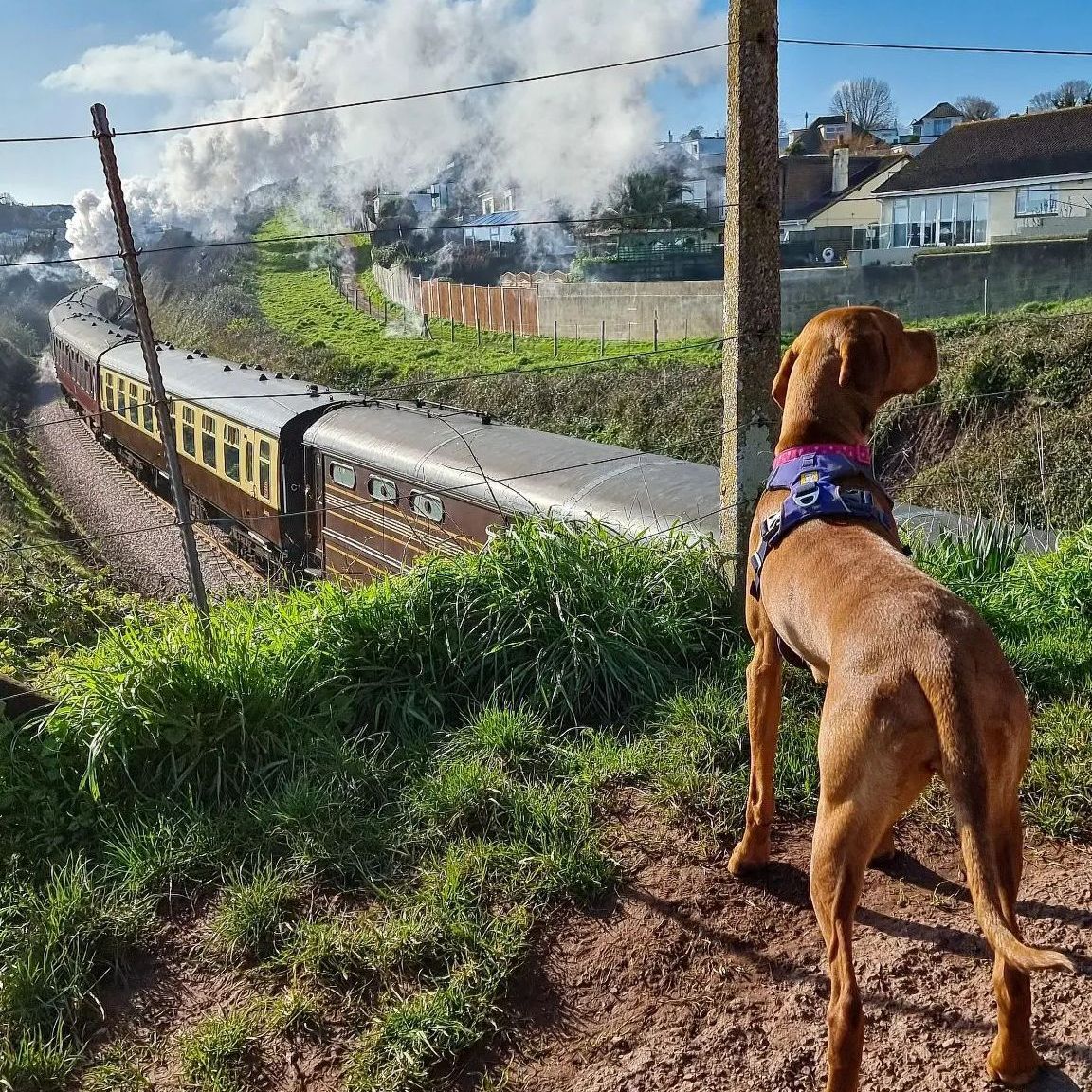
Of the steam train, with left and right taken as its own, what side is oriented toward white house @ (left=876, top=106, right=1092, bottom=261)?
right

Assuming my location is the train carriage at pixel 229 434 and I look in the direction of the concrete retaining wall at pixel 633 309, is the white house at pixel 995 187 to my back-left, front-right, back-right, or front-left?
front-right

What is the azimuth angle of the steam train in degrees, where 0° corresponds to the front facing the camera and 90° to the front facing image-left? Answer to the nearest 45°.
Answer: approximately 135°

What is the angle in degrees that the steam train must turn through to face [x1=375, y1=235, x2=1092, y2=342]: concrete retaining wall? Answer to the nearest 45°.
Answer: approximately 90° to its right

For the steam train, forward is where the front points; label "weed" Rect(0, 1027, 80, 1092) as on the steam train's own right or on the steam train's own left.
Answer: on the steam train's own left

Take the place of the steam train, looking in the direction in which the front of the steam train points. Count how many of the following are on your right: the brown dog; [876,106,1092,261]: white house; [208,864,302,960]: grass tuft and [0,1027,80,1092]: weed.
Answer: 1

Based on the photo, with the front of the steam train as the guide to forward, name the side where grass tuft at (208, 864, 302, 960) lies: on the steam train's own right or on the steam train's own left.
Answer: on the steam train's own left
